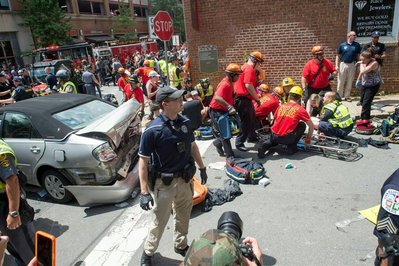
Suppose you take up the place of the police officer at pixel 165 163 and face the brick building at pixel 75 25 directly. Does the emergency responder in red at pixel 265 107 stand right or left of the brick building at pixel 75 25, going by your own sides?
right

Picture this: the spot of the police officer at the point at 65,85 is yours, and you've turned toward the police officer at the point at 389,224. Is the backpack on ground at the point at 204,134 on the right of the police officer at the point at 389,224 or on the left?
left

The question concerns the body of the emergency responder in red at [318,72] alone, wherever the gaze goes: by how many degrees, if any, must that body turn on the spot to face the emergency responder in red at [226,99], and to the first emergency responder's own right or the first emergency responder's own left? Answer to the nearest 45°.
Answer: approximately 45° to the first emergency responder's own right

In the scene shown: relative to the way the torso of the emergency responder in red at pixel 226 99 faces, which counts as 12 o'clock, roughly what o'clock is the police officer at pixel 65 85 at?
The police officer is roughly at 7 o'clock from the emergency responder in red.

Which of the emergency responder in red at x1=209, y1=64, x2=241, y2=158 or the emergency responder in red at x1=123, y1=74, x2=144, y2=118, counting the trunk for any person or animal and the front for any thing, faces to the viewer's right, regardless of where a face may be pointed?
the emergency responder in red at x1=209, y1=64, x2=241, y2=158

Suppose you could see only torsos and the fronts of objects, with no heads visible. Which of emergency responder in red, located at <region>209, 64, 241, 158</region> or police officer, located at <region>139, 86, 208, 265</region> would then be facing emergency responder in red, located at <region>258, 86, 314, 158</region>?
emergency responder in red, located at <region>209, 64, 241, 158</region>

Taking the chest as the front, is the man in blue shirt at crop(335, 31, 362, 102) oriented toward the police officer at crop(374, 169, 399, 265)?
yes

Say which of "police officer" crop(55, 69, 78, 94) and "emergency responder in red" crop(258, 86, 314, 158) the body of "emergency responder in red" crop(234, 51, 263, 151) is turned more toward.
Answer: the emergency responder in red

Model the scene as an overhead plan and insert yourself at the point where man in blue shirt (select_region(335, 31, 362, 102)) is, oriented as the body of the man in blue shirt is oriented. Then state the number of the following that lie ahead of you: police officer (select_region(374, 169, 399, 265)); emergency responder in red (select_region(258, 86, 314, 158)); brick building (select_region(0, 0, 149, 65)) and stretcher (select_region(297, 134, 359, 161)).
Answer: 3

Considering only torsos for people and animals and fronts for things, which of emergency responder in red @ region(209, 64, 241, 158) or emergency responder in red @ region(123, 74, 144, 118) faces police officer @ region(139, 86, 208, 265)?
emergency responder in red @ region(123, 74, 144, 118)

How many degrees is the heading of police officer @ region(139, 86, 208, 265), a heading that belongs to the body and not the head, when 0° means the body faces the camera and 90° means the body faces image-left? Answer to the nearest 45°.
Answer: approximately 315°

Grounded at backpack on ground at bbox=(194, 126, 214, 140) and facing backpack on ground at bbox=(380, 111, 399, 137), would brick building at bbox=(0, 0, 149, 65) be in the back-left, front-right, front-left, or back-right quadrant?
back-left
